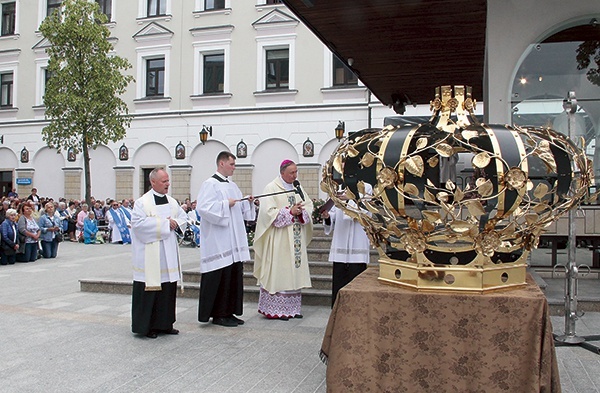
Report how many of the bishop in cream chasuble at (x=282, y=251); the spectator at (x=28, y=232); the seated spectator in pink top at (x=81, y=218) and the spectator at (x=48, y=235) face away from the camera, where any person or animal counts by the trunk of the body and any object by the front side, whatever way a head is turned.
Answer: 0

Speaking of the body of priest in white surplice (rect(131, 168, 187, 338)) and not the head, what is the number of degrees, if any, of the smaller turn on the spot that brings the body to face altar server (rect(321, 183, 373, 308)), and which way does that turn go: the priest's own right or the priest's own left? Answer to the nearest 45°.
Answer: approximately 45° to the priest's own left

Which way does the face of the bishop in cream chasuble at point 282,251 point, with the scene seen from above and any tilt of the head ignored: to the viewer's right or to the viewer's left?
to the viewer's right

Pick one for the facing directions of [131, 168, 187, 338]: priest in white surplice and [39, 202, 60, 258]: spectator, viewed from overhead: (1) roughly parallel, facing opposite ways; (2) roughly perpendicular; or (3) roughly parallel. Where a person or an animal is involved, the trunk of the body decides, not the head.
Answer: roughly parallel

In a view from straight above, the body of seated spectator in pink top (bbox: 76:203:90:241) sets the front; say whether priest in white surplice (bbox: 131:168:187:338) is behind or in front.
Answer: in front

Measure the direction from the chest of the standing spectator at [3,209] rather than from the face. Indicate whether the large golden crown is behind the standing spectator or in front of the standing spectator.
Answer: in front

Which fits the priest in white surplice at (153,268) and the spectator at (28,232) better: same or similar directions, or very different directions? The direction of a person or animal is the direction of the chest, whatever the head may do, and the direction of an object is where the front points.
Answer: same or similar directions

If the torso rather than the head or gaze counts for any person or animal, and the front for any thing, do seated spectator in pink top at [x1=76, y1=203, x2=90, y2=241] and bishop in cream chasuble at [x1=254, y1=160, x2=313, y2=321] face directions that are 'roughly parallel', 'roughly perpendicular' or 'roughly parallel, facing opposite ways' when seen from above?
roughly parallel

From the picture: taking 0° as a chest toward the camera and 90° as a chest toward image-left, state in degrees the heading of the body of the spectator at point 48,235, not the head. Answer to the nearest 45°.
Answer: approximately 315°

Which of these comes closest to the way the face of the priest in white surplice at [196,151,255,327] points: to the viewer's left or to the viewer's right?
to the viewer's right

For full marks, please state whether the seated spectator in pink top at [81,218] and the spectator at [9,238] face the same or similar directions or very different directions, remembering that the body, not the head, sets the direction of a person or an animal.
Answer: same or similar directions

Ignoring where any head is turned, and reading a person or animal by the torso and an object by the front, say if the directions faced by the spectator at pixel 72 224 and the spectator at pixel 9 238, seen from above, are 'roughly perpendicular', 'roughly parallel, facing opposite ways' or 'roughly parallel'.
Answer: roughly parallel

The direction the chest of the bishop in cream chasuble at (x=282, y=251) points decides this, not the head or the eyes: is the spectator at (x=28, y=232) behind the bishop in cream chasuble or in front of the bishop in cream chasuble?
behind

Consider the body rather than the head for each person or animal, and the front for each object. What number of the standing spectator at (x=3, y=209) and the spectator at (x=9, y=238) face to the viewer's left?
0

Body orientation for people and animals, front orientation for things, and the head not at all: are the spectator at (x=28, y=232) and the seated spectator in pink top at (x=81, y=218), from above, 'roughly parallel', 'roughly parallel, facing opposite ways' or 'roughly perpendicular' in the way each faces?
roughly parallel

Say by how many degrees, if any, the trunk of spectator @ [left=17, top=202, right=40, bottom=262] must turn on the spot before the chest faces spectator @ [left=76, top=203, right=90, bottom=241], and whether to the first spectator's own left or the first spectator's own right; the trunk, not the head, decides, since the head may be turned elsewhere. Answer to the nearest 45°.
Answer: approximately 135° to the first spectator's own left

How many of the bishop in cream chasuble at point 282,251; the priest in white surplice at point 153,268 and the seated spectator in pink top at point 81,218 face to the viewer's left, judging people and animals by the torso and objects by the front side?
0

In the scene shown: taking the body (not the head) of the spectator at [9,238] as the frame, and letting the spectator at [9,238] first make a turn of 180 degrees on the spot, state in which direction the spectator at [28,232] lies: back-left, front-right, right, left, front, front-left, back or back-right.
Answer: right
